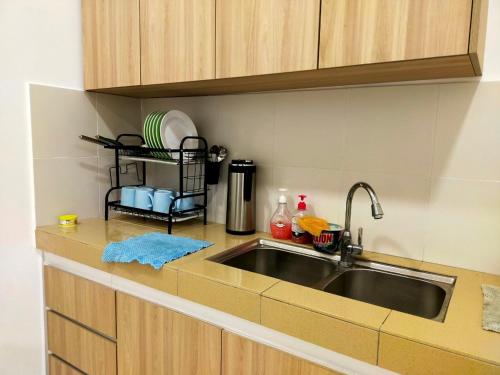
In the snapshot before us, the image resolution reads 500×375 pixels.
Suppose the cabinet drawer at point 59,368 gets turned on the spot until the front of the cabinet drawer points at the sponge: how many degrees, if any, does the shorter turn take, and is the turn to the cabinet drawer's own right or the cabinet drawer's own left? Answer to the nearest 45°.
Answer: approximately 90° to the cabinet drawer's own left

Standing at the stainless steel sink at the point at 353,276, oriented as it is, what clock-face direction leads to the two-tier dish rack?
The two-tier dish rack is roughly at 2 o'clock from the stainless steel sink.

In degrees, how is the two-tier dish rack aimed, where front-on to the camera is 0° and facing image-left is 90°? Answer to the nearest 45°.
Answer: approximately 45°

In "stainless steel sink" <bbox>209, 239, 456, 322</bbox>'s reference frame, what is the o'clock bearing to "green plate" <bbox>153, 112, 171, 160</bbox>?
The green plate is roughly at 2 o'clock from the stainless steel sink.

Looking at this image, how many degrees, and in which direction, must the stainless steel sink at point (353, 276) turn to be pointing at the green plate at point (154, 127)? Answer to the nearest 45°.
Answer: approximately 45° to its right

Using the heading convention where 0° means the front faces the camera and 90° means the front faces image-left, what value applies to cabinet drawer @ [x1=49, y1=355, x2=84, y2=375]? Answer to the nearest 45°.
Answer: approximately 45°

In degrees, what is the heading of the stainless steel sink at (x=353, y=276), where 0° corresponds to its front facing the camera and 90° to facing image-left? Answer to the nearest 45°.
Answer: approximately 45°
